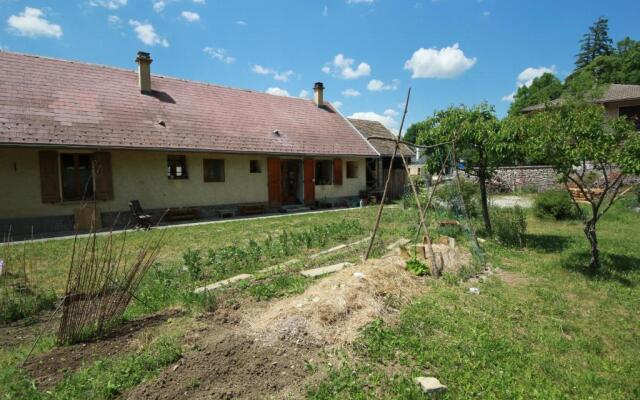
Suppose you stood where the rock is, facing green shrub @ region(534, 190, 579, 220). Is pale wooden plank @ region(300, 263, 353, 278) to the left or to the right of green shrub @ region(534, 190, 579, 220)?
left

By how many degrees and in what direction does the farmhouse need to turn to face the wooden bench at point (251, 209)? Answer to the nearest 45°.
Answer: approximately 45° to its left

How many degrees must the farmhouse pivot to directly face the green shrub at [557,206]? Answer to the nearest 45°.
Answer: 0° — it already faces it

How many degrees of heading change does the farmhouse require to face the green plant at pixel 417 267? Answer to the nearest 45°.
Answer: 0° — it already faces it

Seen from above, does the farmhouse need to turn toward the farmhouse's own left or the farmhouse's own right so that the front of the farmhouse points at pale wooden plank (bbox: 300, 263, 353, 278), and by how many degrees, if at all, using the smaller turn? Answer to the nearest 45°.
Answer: approximately 45° to the farmhouse's own right

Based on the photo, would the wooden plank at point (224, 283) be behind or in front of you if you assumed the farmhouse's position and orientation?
in front

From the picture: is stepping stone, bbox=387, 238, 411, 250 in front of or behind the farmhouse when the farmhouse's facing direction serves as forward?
in front

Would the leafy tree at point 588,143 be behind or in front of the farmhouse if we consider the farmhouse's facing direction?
in front

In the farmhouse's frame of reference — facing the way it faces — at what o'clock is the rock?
The rock is roughly at 1 o'clock from the farmhouse.

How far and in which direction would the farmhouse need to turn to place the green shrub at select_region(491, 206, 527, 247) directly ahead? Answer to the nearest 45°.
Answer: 0° — it already faces it
